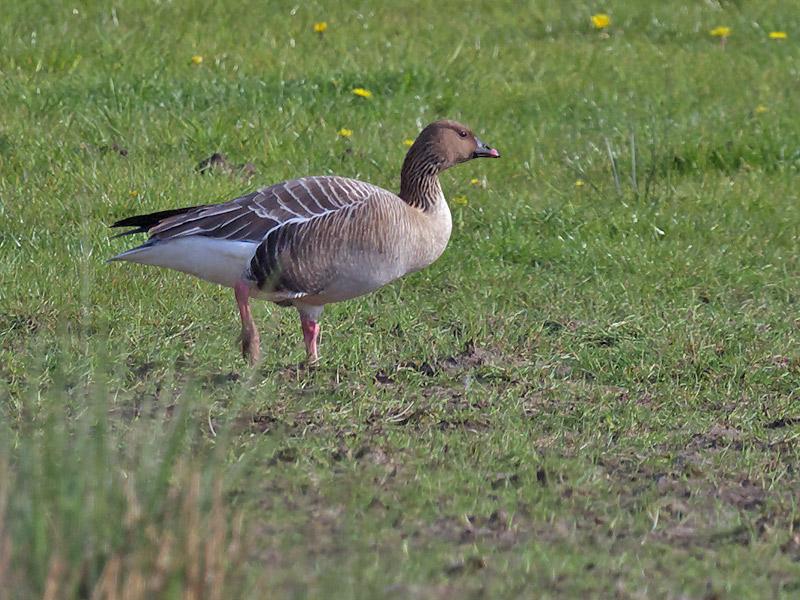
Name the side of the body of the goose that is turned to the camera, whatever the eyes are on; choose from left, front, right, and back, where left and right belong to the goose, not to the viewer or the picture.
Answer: right
